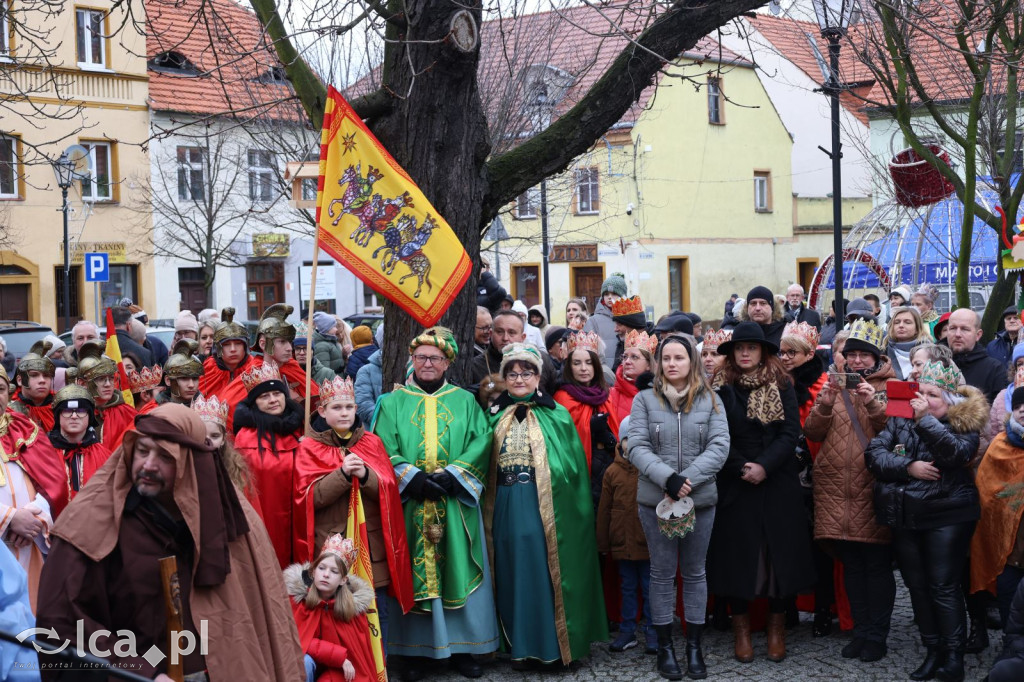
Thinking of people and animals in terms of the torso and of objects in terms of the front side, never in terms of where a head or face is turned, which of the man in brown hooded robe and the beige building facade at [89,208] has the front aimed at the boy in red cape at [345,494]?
the beige building facade

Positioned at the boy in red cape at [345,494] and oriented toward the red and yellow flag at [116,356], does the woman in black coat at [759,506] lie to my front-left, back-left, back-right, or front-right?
back-right

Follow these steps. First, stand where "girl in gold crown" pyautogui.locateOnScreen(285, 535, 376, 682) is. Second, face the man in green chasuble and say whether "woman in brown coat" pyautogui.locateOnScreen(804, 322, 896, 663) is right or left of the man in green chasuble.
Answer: right

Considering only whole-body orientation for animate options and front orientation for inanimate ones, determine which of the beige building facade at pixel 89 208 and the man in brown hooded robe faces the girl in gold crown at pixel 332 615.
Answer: the beige building facade

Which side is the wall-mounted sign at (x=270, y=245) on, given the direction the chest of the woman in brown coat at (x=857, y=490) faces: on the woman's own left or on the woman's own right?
on the woman's own right

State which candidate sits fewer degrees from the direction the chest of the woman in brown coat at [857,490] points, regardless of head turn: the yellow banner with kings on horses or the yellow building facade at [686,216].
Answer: the yellow banner with kings on horses

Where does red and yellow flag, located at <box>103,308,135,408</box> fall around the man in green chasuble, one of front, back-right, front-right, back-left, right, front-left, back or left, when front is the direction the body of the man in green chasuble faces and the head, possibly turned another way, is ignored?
back-right

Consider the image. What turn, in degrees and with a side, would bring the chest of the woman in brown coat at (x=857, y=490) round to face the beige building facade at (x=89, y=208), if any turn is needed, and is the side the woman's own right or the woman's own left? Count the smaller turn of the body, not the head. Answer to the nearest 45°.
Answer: approximately 90° to the woman's own right

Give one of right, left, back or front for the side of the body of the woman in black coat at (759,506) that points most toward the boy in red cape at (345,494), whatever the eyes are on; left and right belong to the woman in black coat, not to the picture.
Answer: right

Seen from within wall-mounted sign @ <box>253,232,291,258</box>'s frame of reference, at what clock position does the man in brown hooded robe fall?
The man in brown hooded robe is roughly at 12 o'clock from the wall-mounted sign.

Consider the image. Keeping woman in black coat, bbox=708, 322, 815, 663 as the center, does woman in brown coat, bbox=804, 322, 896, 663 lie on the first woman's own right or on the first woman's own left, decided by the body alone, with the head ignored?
on the first woman's own left
